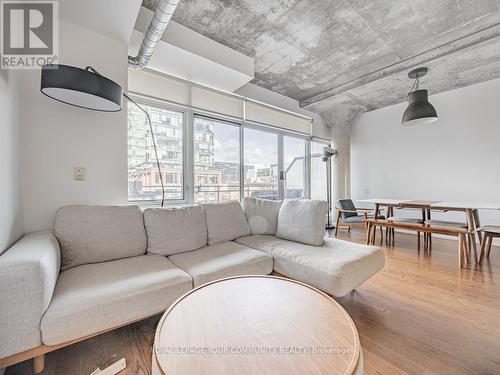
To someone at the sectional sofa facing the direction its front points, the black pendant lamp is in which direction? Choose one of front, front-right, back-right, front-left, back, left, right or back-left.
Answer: front-left

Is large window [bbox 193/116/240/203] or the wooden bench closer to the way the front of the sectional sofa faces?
the wooden bench

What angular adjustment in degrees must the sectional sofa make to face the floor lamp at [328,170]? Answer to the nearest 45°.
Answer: approximately 90° to its left

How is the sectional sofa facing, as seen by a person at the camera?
facing the viewer and to the right of the viewer

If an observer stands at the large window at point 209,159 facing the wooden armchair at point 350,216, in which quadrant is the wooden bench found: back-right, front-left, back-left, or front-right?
front-right

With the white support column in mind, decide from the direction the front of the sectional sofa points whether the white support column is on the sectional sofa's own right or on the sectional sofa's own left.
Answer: on the sectional sofa's own left

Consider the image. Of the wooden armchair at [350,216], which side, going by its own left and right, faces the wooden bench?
front

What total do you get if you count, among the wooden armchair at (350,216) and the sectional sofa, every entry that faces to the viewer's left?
0

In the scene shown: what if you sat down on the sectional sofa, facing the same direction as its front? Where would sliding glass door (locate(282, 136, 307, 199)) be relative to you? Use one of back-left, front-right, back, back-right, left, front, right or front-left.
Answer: left
